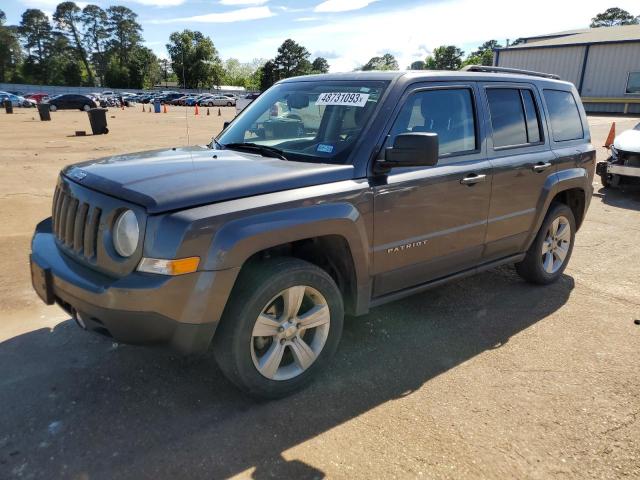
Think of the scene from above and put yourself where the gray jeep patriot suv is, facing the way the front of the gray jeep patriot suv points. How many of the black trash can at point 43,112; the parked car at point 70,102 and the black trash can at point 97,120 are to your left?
0

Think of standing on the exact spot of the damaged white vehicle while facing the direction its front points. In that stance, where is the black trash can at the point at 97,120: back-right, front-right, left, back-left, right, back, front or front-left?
front-right

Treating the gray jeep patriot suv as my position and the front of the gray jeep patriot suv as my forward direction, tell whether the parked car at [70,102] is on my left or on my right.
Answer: on my right

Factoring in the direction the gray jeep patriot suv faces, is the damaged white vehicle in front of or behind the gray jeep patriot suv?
behind

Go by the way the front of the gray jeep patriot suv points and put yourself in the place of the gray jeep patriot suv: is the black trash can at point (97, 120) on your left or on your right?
on your right

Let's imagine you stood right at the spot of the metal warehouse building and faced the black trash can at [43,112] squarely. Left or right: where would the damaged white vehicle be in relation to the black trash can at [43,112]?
left

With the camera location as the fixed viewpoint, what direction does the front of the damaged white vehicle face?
facing the viewer and to the left of the viewer

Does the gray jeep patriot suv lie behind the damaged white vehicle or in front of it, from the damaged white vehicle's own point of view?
in front

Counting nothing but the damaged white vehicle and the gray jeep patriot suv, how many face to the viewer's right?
0

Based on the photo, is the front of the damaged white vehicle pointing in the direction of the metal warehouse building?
no
